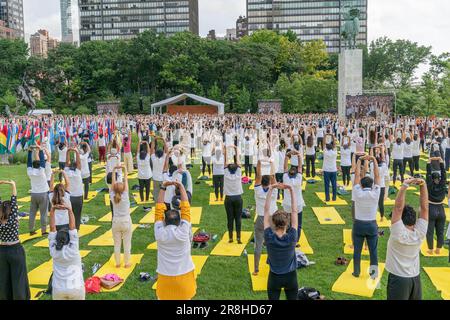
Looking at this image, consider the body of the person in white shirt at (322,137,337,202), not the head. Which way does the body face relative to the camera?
away from the camera

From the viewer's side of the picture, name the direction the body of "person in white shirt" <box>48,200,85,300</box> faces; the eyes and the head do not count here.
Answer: away from the camera

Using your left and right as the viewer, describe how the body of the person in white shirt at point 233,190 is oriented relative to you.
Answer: facing away from the viewer

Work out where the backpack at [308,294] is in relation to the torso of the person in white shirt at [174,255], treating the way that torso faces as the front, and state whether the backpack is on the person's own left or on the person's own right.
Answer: on the person's own right

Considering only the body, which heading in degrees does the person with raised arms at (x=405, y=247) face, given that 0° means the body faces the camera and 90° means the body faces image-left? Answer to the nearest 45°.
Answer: approximately 180°

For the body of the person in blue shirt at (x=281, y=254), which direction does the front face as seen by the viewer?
away from the camera

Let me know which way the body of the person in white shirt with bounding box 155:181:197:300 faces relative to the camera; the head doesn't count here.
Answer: away from the camera

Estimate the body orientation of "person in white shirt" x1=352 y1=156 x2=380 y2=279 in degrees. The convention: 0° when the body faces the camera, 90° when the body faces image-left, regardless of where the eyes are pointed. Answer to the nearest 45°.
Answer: approximately 180°

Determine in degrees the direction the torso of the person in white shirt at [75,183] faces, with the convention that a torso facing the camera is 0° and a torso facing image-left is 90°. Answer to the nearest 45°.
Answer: approximately 180°

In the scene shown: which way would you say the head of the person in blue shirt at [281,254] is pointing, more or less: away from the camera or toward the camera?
away from the camera

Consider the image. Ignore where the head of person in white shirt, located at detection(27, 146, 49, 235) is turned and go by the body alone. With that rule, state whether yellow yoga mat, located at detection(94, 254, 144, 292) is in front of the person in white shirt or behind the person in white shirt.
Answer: behind

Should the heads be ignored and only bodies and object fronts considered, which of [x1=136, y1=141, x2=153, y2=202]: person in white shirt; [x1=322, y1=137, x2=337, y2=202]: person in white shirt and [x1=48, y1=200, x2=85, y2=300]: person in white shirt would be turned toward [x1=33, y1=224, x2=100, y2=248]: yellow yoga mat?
[x1=48, y1=200, x2=85, y2=300]: person in white shirt

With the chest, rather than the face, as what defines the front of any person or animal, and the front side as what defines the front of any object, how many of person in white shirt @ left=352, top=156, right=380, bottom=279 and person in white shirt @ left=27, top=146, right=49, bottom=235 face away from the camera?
2

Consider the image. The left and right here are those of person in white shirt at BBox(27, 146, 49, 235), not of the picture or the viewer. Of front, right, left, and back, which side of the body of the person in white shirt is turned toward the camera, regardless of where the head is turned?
back

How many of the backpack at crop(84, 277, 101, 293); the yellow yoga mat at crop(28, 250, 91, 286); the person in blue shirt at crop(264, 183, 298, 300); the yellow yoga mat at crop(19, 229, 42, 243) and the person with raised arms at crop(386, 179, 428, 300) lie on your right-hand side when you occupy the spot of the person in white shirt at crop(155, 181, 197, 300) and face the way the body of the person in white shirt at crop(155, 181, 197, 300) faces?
2
